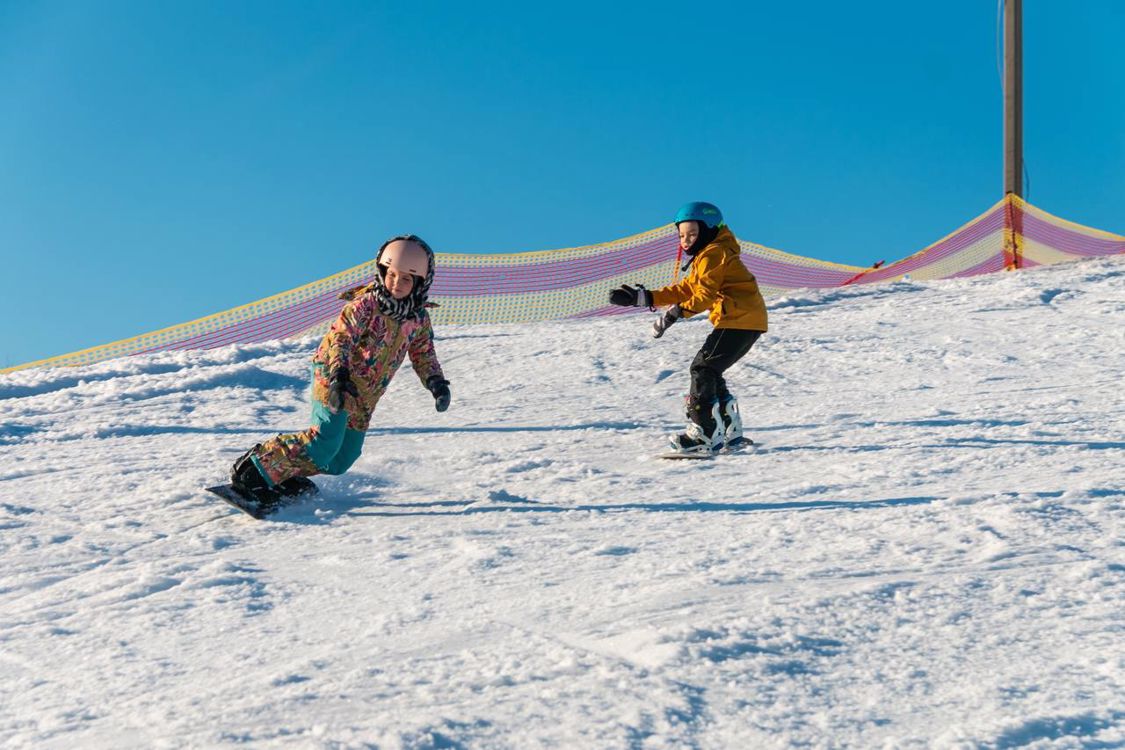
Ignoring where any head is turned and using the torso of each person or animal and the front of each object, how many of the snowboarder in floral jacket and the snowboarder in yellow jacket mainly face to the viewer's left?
1

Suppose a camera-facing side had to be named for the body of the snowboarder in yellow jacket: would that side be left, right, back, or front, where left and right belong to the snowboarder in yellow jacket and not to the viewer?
left

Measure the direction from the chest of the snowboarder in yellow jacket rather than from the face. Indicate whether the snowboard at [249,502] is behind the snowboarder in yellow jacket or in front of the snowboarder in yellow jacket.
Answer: in front

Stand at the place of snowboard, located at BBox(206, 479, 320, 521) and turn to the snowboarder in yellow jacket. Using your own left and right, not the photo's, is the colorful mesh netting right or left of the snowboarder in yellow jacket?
left

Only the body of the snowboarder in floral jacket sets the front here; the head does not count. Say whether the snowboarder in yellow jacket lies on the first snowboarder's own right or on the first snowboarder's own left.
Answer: on the first snowboarder's own left

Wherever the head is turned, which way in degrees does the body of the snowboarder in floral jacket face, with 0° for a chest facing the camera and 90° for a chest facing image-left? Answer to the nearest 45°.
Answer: approximately 315°

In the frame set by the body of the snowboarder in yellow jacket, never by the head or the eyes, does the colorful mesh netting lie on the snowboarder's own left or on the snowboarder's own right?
on the snowboarder's own right
